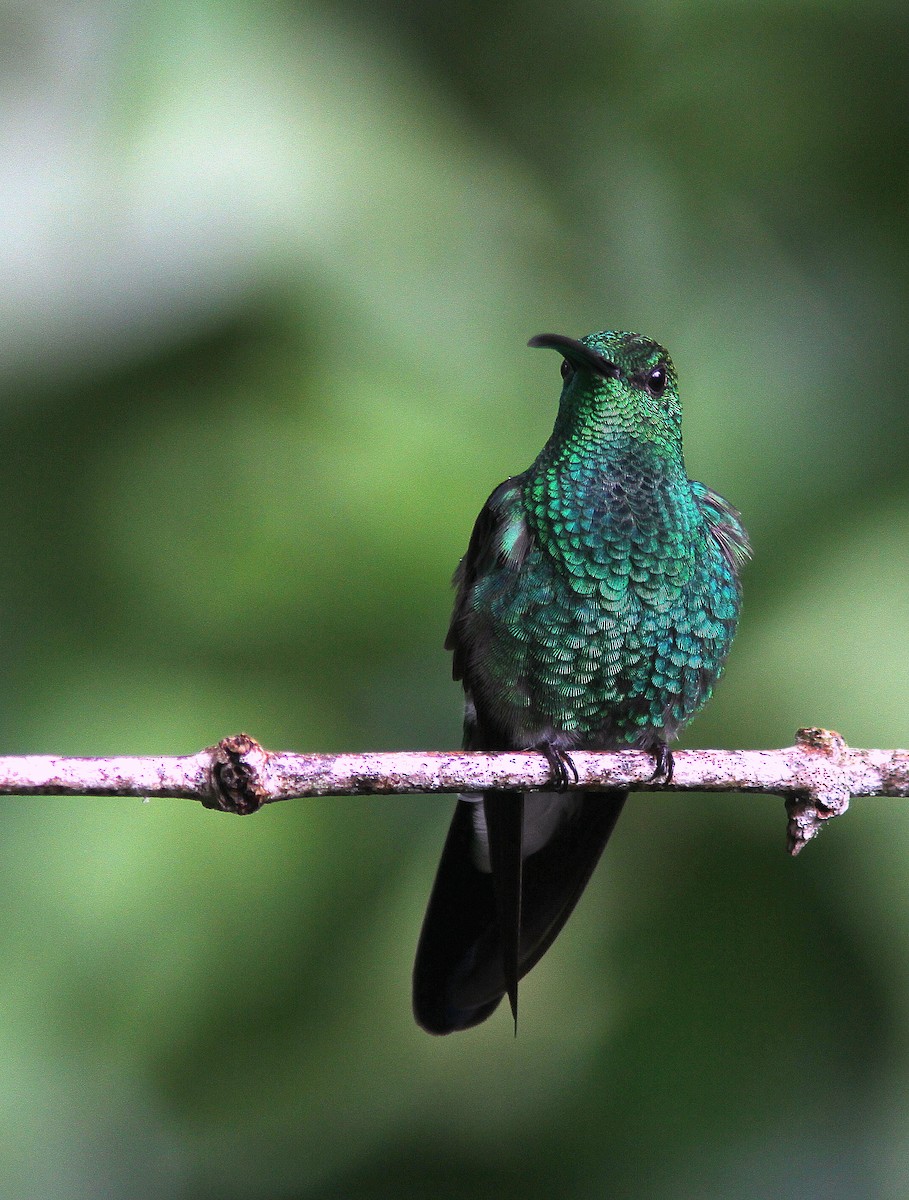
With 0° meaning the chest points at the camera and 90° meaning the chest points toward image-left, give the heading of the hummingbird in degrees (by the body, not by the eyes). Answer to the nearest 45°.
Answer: approximately 0°
